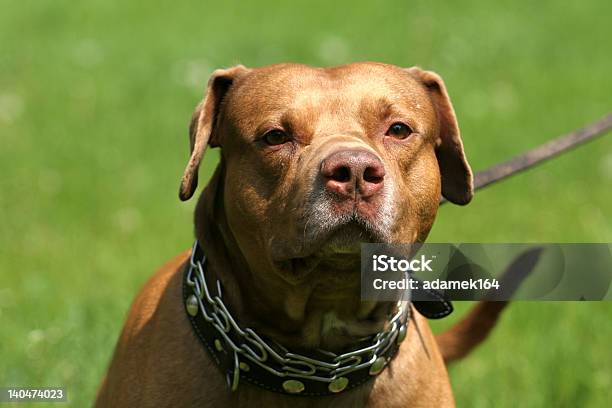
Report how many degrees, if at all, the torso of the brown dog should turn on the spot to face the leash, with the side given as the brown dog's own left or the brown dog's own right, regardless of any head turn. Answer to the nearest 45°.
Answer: approximately 135° to the brown dog's own left

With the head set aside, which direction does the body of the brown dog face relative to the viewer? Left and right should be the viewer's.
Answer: facing the viewer
